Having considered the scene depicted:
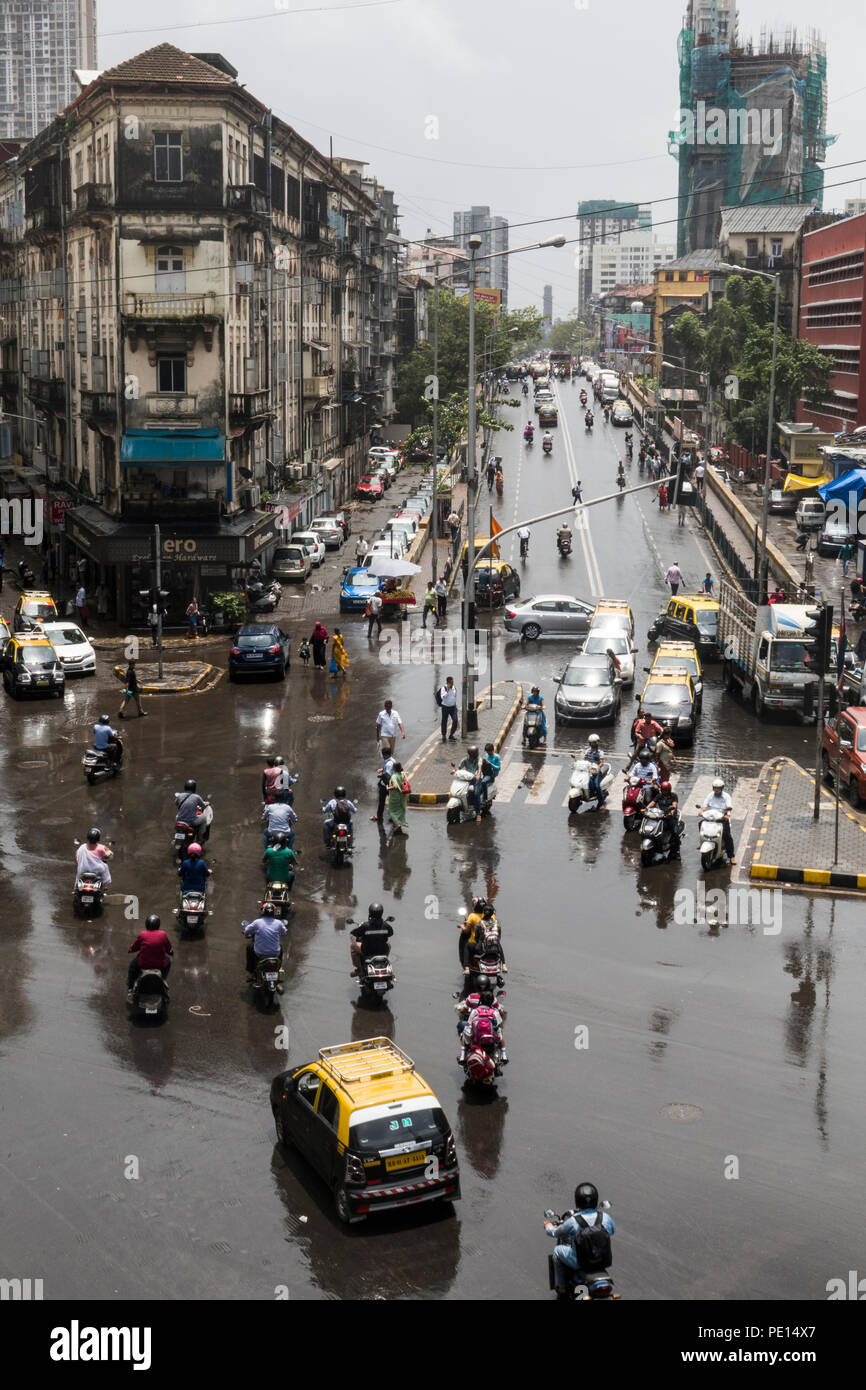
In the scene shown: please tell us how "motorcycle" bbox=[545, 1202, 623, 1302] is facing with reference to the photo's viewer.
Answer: facing away from the viewer and to the left of the viewer

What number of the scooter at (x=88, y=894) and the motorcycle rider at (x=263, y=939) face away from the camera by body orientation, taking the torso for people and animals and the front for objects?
2

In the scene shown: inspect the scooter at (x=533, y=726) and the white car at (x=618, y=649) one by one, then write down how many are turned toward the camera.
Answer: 2

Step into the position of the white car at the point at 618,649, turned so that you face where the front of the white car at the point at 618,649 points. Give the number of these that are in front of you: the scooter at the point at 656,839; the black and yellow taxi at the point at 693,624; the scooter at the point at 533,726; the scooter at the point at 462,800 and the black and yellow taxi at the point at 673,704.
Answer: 4

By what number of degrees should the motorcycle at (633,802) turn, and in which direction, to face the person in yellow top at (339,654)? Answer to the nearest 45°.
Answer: approximately 90° to its right

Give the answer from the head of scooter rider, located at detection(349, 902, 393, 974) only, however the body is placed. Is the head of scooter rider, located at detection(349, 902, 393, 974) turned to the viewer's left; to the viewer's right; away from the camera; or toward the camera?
away from the camera

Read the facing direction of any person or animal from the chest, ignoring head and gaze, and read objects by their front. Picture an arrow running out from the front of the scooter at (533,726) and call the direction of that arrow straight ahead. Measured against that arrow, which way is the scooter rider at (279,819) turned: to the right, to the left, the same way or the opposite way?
the opposite way

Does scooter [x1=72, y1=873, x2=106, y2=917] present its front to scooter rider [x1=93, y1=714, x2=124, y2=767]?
yes

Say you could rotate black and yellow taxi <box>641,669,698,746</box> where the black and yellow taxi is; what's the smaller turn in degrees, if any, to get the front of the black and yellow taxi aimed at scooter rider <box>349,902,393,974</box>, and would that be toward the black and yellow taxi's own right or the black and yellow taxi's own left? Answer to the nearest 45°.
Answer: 0° — it already faces them

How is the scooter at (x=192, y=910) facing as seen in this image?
away from the camera

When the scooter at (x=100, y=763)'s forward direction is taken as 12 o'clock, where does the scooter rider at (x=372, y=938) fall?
The scooter rider is roughly at 4 o'clock from the scooter.

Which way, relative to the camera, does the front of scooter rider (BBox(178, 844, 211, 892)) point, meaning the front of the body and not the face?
away from the camera

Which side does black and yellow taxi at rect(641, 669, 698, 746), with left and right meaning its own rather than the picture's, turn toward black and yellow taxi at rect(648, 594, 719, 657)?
back
